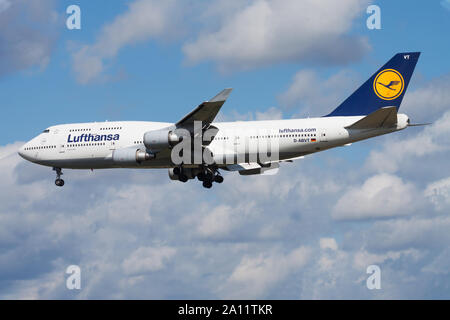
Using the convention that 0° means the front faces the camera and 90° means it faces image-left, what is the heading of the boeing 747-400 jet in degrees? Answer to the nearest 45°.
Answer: approximately 90°
